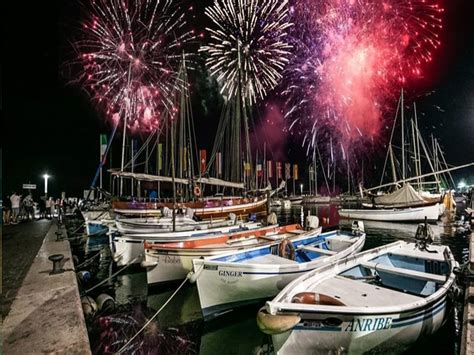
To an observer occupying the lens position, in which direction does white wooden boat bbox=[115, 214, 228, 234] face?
facing to the left of the viewer

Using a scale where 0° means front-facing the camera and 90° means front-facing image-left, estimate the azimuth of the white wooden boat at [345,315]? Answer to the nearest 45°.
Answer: approximately 45°

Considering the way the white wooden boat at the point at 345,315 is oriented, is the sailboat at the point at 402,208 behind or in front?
behind

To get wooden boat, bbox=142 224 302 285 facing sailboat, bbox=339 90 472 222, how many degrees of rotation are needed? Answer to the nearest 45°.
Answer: approximately 180°

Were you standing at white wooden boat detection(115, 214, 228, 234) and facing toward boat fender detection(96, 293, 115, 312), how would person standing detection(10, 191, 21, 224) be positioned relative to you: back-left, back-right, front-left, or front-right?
back-right

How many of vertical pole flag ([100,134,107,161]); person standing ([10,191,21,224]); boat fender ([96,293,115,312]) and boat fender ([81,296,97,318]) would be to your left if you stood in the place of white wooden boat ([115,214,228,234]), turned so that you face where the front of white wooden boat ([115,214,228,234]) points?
2

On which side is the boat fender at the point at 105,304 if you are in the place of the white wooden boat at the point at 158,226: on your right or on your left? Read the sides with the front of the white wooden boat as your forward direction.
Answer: on your left

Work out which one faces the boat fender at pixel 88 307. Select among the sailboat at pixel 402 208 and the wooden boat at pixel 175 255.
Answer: the wooden boat

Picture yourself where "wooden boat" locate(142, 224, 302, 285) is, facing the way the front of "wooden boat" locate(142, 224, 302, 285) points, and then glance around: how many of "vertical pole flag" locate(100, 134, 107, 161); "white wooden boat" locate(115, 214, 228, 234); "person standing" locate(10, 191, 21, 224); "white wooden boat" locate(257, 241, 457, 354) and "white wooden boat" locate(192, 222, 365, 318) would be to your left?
2

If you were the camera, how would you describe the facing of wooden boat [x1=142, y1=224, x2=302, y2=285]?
facing the viewer and to the left of the viewer
